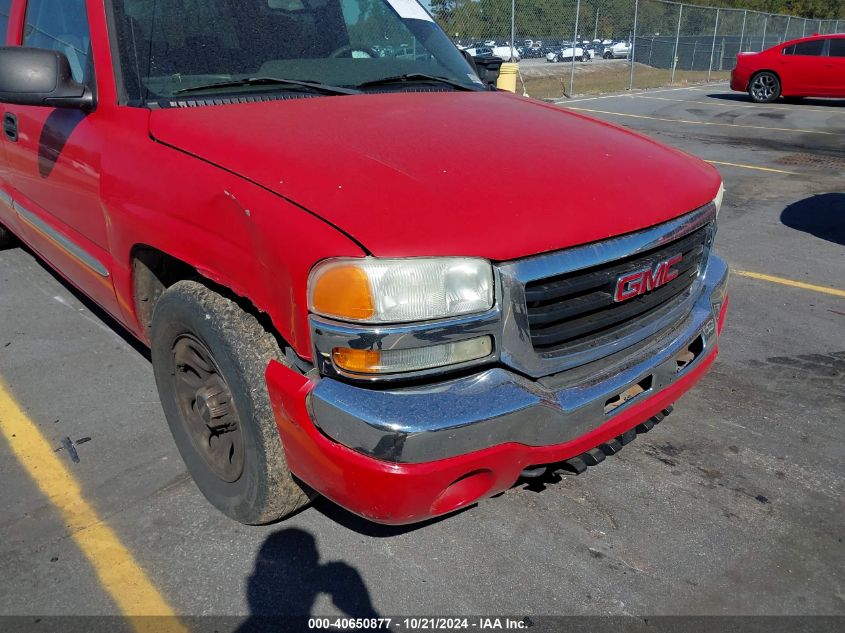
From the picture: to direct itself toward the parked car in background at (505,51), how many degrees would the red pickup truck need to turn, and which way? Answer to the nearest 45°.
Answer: approximately 135° to its left

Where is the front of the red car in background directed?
to the viewer's right

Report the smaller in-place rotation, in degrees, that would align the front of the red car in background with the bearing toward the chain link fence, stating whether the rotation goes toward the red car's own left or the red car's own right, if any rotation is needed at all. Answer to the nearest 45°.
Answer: approximately 135° to the red car's own left

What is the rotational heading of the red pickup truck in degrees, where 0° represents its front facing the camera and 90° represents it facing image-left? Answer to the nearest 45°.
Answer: approximately 315°

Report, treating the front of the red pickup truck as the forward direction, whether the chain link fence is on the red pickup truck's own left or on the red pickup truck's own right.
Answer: on the red pickup truck's own left

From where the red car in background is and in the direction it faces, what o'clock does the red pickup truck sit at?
The red pickup truck is roughly at 3 o'clock from the red car in background.
